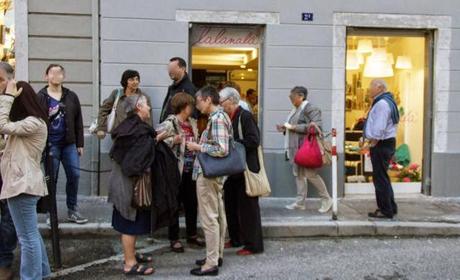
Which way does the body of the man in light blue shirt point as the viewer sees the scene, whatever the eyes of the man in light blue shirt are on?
to the viewer's left

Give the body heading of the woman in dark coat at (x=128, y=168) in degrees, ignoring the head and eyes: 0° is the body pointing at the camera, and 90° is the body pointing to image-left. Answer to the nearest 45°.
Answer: approximately 270°

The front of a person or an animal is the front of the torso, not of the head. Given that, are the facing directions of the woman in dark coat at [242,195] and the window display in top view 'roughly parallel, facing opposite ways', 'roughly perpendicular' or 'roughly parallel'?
roughly perpendicular

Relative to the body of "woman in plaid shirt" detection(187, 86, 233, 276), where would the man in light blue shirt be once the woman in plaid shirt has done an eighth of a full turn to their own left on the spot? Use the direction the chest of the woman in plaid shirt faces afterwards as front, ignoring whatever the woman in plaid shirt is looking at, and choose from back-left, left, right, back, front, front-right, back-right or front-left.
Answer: back

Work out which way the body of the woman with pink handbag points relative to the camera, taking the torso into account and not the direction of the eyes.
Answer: to the viewer's left

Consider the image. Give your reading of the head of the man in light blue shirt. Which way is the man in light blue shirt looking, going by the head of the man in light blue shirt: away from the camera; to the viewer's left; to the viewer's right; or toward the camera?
to the viewer's left

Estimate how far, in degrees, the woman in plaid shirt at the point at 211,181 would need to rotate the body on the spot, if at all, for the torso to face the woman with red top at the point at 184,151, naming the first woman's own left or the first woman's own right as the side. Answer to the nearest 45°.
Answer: approximately 90° to the first woman's own right

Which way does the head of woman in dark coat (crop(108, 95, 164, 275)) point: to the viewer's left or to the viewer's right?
to the viewer's right

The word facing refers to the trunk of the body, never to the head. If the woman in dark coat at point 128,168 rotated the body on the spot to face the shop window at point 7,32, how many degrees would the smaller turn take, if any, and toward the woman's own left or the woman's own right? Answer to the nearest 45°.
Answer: approximately 135° to the woman's own left

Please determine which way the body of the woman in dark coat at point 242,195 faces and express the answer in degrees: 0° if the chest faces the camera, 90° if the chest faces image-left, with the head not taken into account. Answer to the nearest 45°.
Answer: approximately 90°

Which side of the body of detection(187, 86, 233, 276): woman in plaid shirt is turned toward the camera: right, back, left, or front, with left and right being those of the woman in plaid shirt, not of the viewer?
left

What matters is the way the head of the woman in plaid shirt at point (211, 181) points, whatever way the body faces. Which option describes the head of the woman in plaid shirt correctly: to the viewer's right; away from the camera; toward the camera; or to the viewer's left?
to the viewer's left

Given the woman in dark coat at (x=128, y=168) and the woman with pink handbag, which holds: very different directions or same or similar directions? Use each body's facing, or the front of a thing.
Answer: very different directions
